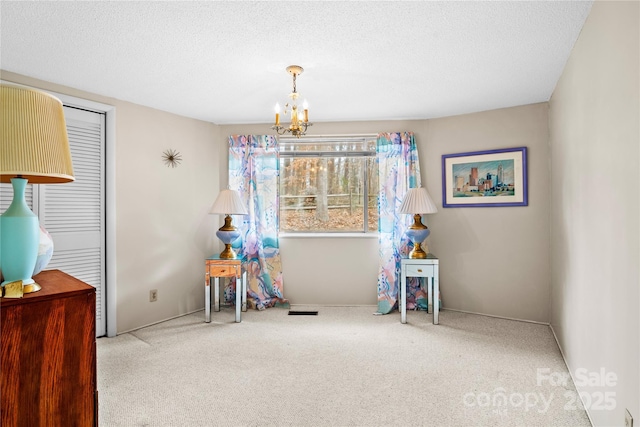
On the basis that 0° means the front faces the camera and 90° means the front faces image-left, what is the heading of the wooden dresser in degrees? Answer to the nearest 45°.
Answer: approximately 270°

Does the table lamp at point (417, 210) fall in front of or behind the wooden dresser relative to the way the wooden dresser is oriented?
in front

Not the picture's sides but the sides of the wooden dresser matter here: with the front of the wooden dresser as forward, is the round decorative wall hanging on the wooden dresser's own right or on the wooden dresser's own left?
on the wooden dresser's own left

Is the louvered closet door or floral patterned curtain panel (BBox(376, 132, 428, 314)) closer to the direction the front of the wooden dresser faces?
the floral patterned curtain panel

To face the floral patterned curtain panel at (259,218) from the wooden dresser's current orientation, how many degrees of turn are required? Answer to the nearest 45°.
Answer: approximately 45° to its left

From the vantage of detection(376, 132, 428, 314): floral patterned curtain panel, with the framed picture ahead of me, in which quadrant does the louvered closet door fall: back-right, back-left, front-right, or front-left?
back-right

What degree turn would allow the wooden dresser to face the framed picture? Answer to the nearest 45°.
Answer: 0° — it already faces it

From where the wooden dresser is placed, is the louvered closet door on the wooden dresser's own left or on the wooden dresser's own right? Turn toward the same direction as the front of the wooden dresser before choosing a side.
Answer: on the wooden dresser's own left
